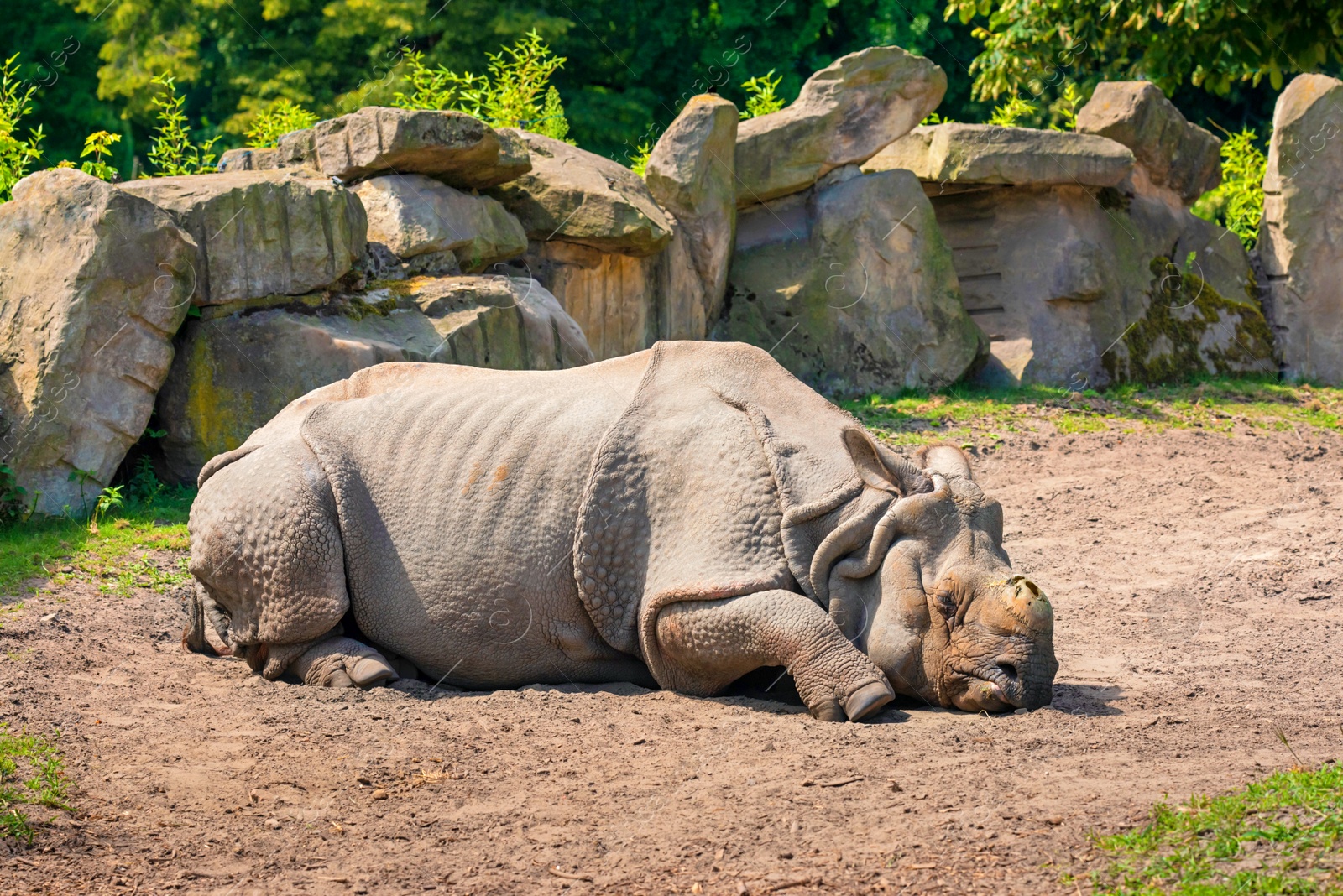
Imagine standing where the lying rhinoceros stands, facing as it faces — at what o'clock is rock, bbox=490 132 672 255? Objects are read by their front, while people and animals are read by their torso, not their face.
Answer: The rock is roughly at 9 o'clock from the lying rhinoceros.

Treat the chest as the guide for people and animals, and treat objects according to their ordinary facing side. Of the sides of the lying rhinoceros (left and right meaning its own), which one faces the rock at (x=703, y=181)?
left

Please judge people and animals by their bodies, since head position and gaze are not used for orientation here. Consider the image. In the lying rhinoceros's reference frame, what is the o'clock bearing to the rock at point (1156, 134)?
The rock is roughly at 10 o'clock from the lying rhinoceros.

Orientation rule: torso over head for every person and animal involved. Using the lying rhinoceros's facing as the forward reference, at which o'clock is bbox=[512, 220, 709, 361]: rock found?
The rock is roughly at 9 o'clock from the lying rhinoceros.

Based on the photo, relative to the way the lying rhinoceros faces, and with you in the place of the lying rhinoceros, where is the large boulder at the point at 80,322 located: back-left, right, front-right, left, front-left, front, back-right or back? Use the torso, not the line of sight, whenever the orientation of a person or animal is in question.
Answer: back-left

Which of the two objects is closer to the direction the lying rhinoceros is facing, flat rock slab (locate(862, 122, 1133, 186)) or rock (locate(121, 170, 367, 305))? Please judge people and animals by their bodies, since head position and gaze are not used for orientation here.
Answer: the flat rock slab

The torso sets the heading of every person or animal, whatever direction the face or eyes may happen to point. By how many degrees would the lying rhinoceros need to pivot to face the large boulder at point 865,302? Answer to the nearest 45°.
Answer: approximately 90° to its left

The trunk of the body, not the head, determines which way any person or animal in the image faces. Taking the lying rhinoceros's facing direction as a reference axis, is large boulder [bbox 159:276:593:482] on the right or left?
on its left

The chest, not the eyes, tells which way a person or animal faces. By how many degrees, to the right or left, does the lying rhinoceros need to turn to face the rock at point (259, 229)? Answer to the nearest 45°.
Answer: approximately 135° to its left

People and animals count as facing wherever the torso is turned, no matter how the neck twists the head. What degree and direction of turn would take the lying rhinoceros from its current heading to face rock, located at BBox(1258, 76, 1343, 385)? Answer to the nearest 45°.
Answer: approximately 45° to its left

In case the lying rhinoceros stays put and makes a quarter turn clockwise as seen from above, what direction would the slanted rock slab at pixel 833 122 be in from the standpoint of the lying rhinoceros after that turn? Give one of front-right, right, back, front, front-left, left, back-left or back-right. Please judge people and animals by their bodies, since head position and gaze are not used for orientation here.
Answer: back

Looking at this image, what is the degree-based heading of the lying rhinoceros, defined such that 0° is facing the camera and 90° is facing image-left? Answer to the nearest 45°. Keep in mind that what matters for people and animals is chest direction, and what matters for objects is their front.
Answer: approximately 270°

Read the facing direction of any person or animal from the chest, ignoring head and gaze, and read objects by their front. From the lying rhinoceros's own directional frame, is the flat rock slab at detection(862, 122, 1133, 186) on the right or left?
on its left
